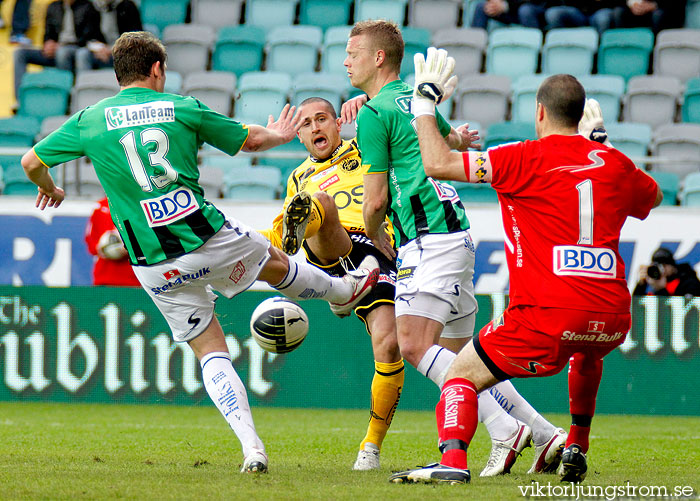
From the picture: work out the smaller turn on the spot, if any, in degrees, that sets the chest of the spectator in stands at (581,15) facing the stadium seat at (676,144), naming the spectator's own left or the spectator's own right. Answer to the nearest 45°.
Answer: approximately 45° to the spectator's own left

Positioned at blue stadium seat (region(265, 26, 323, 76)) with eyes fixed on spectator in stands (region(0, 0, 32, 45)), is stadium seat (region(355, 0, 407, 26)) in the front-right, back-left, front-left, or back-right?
back-right

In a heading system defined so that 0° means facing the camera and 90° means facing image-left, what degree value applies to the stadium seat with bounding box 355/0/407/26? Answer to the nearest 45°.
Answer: approximately 0°

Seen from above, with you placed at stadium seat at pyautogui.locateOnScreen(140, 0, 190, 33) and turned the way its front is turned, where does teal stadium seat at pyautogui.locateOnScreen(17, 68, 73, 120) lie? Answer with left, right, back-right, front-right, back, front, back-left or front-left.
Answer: front-right

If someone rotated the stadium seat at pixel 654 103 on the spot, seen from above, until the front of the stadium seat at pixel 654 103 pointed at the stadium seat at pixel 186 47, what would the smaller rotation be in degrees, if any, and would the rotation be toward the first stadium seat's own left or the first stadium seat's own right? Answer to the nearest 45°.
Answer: approximately 90° to the first stadium seat's own right

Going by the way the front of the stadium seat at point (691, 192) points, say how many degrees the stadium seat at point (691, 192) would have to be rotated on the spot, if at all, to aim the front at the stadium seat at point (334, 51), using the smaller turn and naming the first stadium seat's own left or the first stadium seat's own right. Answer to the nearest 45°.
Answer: approximately 90° to the first stadium seat's own right

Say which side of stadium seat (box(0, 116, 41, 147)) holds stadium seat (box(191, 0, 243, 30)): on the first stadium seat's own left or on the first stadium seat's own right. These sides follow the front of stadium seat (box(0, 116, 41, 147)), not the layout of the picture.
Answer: on the first stadium seat's own left

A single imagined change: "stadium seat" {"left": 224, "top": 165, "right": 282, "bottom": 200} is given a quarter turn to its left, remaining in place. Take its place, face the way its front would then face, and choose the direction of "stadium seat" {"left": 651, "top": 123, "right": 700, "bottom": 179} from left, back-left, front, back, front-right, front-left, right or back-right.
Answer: front

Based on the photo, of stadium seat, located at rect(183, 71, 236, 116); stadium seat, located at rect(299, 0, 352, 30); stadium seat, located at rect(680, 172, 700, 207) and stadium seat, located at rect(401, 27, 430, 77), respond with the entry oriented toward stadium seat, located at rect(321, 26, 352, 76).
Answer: stadium seat, located at rect(299, 0, 352, 30)
